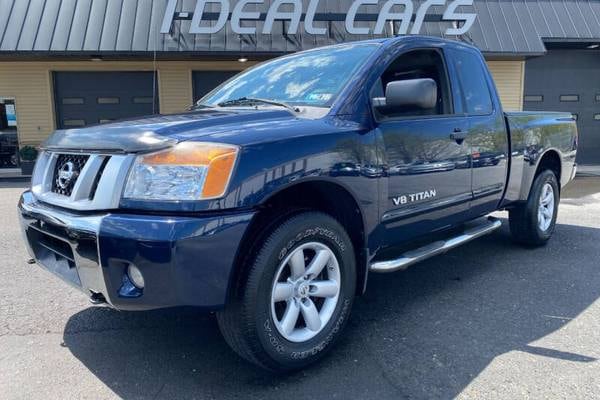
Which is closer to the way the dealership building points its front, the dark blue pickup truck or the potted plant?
the dark blue pickup truck

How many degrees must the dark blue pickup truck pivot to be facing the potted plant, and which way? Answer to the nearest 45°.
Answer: approximately 90° to its right

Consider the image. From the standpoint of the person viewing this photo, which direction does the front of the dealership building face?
facing the viewer

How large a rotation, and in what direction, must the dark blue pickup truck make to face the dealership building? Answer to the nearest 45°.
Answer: approximately 135° to its right

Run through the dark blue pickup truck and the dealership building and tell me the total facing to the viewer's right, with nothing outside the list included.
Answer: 0

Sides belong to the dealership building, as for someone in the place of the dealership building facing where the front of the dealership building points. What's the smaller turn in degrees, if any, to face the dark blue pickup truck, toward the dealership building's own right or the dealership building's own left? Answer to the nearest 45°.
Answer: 0° — it already faces it

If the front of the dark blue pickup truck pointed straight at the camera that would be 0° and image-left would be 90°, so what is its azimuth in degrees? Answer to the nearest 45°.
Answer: approximately 45°
